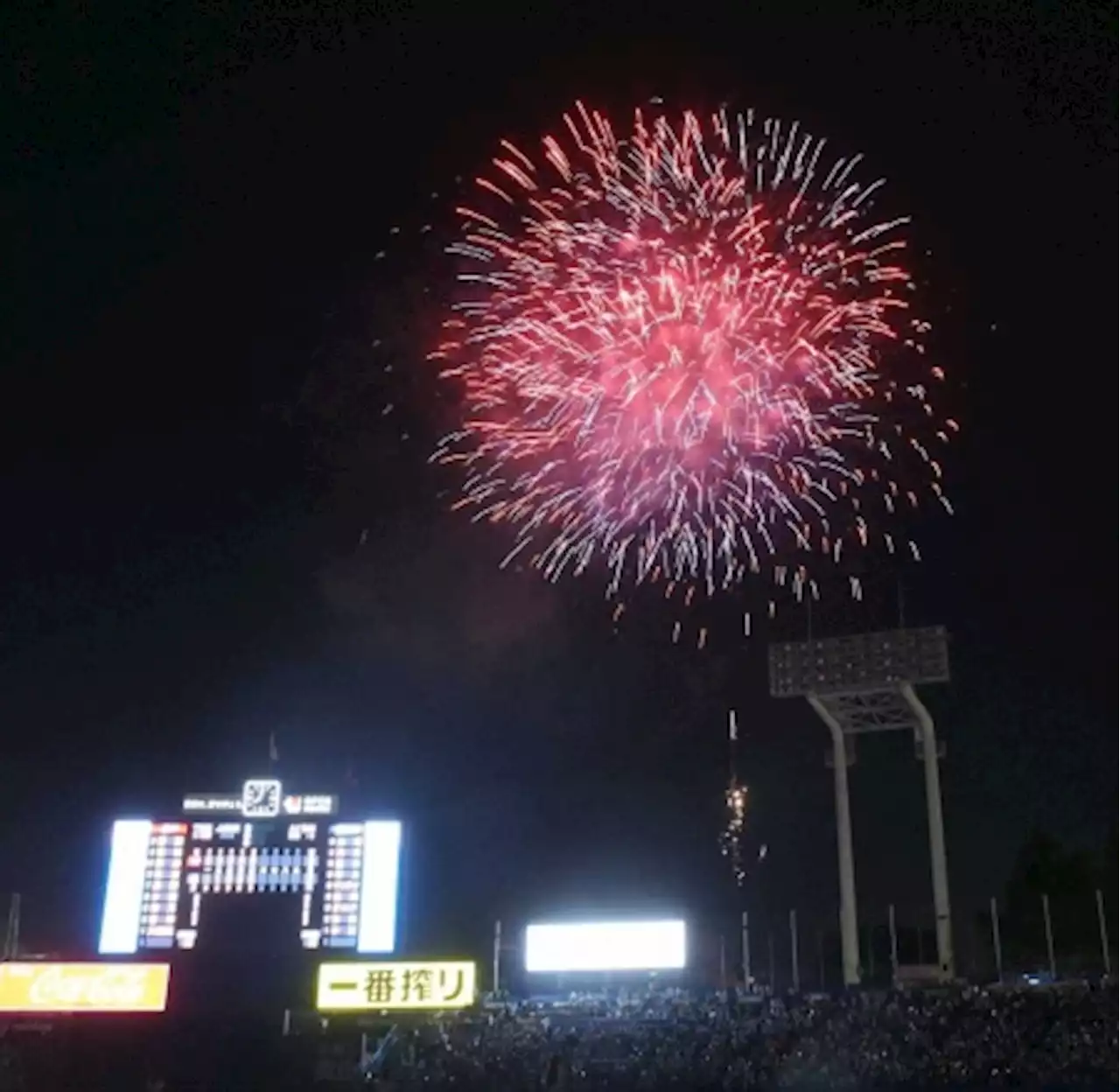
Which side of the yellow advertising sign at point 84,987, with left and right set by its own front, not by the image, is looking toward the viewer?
front

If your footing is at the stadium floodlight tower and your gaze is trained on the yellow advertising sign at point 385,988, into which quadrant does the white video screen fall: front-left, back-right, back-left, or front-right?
front-right

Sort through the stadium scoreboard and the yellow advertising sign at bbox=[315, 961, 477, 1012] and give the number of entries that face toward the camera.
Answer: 2

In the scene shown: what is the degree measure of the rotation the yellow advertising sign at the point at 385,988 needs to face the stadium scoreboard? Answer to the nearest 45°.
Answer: approximately 90° to its right

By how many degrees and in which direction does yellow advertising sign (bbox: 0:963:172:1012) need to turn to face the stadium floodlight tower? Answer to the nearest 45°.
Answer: approximately 90° to its left

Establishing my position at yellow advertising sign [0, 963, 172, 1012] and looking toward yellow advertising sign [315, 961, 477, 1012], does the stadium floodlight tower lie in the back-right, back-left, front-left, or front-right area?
front-left

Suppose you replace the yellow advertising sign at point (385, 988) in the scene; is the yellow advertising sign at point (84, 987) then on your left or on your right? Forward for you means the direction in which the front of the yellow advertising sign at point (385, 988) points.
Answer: on your right

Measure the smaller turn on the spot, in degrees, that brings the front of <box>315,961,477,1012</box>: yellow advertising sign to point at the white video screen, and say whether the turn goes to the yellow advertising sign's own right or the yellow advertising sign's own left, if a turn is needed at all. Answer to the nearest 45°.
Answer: approximately 135° to the yellow advertising sign's own left

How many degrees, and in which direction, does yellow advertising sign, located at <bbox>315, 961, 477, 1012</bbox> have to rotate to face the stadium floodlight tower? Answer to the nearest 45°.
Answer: approximately 135° to its left

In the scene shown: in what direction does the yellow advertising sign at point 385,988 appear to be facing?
toward the camera
